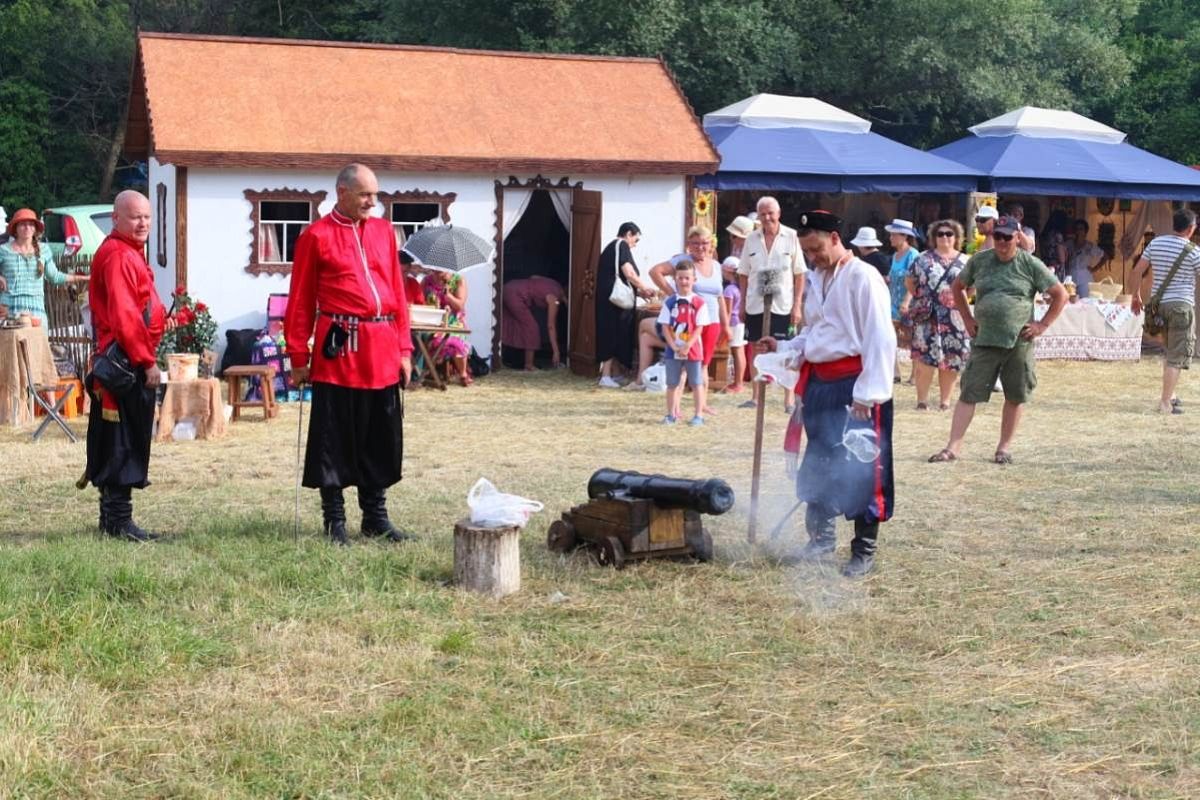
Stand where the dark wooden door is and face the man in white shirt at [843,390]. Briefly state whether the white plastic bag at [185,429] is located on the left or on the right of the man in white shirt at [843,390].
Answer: right

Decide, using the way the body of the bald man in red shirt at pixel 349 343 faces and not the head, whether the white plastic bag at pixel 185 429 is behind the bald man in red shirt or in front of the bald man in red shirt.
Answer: behind

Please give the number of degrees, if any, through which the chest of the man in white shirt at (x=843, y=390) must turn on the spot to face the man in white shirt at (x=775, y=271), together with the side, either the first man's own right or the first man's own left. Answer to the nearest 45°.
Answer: approximately 135° to the first man's own right

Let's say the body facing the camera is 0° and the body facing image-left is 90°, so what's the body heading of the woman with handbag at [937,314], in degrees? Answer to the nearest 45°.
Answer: approximately 0°

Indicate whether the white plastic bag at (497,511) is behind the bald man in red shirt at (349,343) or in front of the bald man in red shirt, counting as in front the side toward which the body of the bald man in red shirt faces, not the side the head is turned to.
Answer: in front

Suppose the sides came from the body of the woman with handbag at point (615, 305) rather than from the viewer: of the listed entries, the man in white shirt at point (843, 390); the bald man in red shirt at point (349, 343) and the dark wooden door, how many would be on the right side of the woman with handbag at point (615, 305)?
2

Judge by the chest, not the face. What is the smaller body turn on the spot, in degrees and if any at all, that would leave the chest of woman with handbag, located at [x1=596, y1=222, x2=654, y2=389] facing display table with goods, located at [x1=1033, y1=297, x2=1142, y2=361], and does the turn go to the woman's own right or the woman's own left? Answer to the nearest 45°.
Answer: approximately 45° to the woman's own left

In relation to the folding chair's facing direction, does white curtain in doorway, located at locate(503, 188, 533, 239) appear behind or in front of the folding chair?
in front

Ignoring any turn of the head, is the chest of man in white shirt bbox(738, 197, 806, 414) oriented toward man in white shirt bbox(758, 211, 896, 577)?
yes

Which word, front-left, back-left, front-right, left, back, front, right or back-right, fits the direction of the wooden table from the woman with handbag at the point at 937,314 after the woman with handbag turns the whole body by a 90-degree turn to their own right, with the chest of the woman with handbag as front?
front

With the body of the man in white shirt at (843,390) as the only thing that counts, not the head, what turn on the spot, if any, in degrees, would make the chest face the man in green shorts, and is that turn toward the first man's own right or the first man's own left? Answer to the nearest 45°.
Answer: approximately 135° to the first man's own right

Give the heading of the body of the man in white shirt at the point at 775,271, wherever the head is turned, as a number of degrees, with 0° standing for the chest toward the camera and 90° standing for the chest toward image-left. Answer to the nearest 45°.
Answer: approximately 0°
